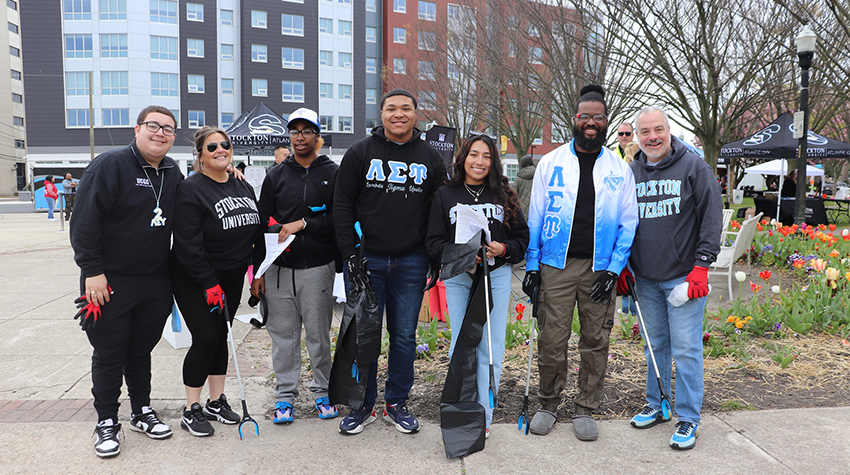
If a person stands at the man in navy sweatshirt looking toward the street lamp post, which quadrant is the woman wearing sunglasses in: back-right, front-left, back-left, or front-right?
back-left

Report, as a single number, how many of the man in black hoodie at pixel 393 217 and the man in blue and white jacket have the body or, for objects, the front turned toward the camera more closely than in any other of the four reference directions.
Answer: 2

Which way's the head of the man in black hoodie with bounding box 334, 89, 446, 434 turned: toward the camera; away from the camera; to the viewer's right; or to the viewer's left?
toward the camera

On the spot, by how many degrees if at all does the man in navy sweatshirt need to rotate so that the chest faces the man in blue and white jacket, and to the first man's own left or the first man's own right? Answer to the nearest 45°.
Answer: approximately 45° to the first man's own right

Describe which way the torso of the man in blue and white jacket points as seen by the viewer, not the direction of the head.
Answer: toward the camera

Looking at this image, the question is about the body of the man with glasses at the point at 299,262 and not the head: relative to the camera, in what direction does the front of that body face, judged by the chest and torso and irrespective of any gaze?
toward the camera

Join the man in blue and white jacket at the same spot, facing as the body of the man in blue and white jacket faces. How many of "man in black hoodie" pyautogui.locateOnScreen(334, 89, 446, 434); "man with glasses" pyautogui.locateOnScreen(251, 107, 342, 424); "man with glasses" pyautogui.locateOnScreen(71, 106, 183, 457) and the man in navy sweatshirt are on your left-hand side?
1

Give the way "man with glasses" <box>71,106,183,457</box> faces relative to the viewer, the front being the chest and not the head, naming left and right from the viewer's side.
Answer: facing the viewer and to the right of the viewer

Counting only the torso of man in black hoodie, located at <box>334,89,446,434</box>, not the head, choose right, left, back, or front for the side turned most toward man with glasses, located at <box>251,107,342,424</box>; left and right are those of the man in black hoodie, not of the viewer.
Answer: right

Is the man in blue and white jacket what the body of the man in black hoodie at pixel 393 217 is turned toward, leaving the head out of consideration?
no

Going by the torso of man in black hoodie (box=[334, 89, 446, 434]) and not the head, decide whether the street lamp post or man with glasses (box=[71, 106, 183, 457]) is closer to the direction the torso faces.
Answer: the man with glasses

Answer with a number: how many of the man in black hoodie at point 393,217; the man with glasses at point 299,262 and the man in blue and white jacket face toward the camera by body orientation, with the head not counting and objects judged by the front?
3

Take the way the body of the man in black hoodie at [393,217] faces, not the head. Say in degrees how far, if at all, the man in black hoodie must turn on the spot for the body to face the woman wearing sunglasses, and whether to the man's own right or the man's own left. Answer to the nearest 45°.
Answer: approximately 90° to the man's own right

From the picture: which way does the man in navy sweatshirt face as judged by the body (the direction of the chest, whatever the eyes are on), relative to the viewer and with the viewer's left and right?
facing the viewer and to the left of the viewer

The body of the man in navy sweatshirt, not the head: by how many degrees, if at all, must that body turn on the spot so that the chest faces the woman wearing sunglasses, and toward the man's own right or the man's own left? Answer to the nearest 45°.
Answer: approximately 45° to the man's own right

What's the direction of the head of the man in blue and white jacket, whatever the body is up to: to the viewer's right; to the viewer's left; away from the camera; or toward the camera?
toward the camera

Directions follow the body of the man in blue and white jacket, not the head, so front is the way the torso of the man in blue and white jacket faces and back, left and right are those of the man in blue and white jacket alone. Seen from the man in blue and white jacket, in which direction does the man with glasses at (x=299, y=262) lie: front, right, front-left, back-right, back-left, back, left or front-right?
right

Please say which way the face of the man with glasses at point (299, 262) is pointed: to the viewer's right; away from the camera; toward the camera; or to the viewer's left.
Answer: toward the camera
